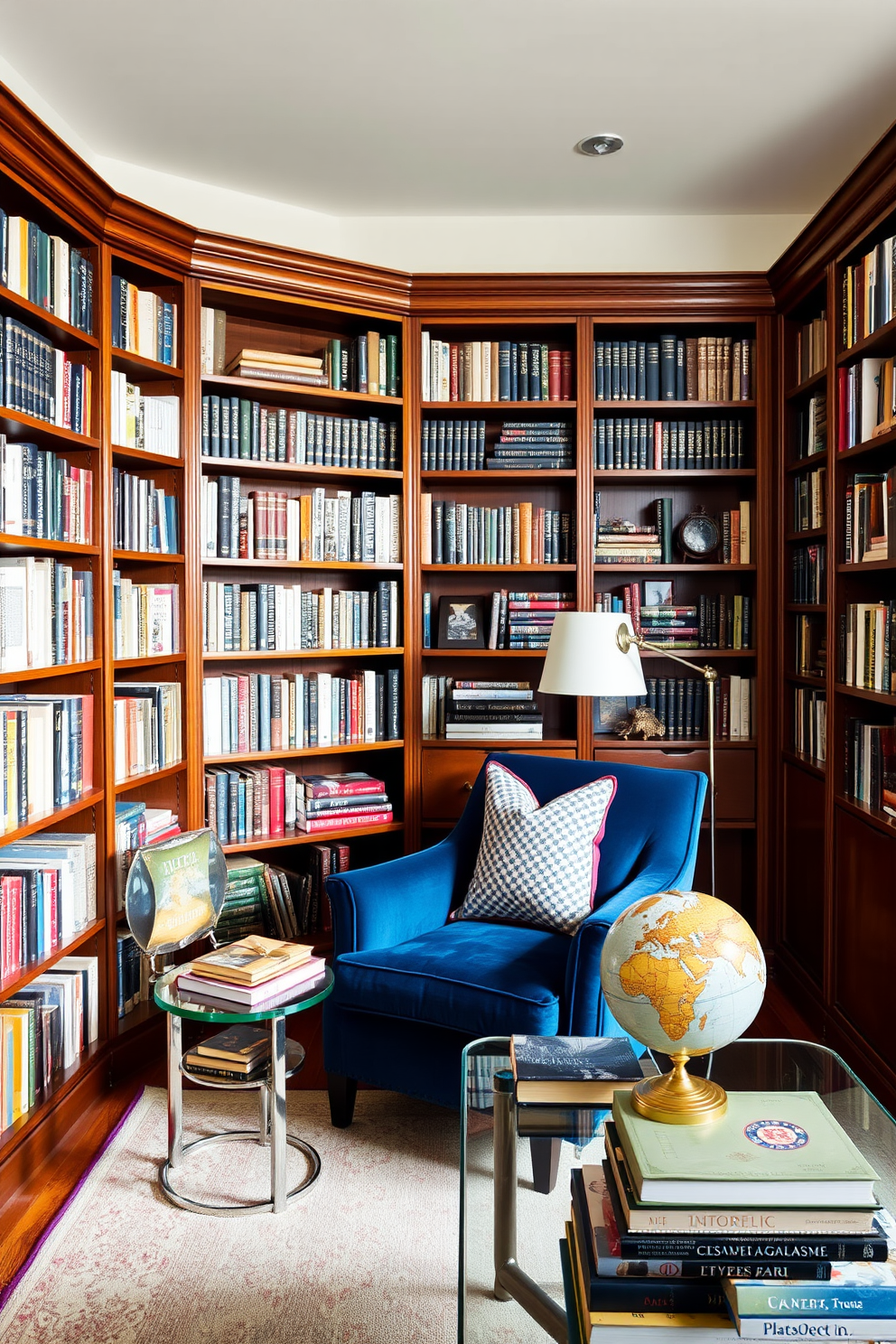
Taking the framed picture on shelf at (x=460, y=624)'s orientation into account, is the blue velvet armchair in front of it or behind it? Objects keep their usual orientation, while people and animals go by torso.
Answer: in front

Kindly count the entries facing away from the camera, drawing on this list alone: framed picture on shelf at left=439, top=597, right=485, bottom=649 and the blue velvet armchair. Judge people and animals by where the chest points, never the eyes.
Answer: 0

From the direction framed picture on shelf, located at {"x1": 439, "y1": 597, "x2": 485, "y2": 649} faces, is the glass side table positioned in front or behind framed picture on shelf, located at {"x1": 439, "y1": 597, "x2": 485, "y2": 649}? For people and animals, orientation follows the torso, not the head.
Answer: in front

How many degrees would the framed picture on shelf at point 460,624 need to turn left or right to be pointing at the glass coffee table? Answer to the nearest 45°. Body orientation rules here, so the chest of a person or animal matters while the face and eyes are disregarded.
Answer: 0° — it already faces it

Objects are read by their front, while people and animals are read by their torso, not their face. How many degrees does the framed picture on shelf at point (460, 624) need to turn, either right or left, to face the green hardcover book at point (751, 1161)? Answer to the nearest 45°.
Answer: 0° — it already faces it

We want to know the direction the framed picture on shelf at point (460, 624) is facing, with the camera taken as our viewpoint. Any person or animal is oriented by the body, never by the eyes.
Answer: facing the viewer

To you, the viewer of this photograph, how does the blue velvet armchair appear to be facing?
facing the viewer and to the left of the viewer
